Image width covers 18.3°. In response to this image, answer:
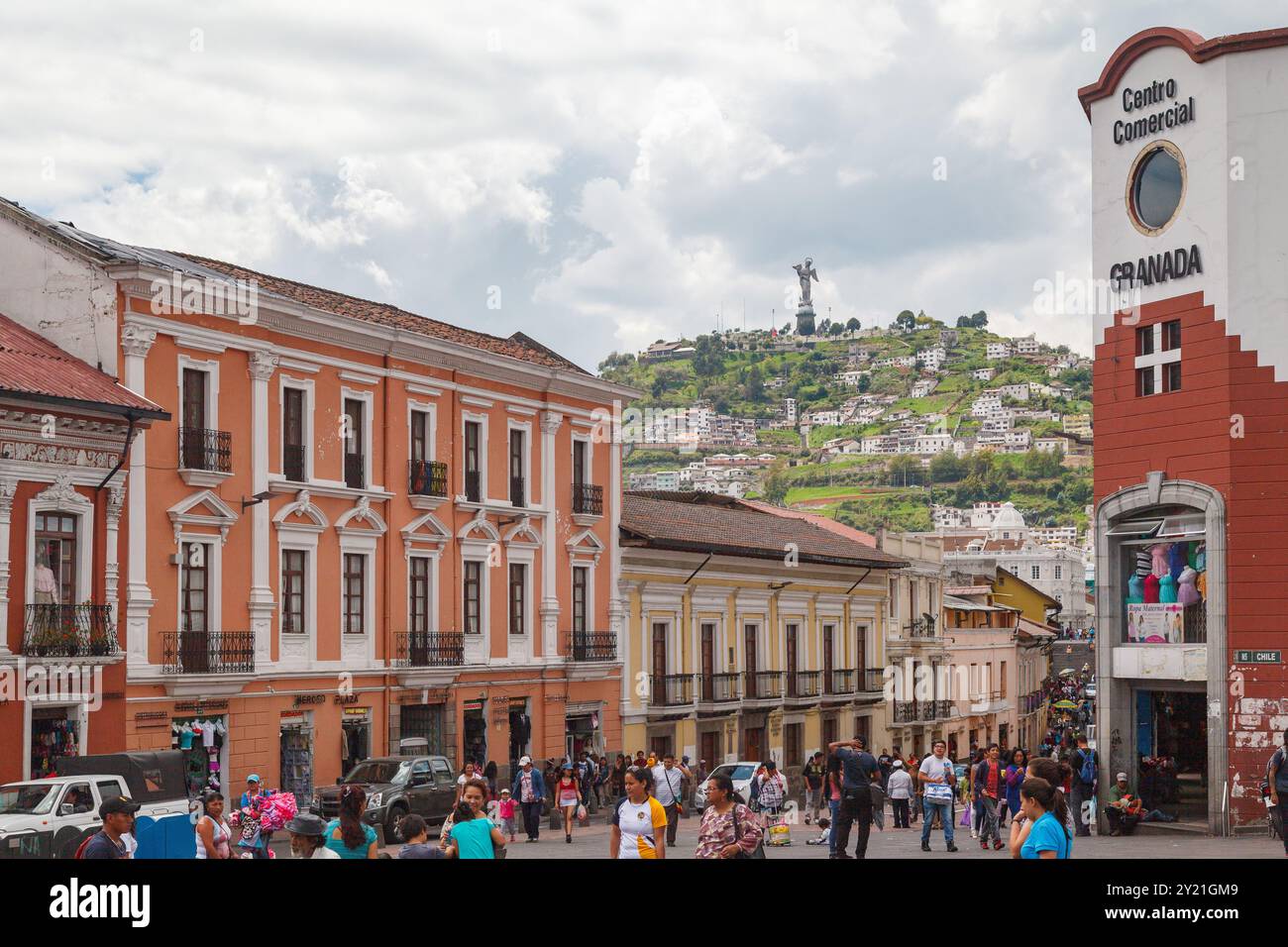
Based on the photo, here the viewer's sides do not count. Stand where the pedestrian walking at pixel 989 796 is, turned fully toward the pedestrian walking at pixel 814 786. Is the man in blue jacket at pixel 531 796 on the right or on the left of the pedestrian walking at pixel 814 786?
left

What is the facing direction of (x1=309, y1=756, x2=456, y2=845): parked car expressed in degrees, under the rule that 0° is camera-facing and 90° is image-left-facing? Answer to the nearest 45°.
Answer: approximately 45°

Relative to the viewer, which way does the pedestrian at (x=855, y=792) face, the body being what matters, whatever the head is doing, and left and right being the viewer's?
facing away from the viewer

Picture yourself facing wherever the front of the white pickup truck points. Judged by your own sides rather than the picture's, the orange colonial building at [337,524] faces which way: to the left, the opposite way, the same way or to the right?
to the left
